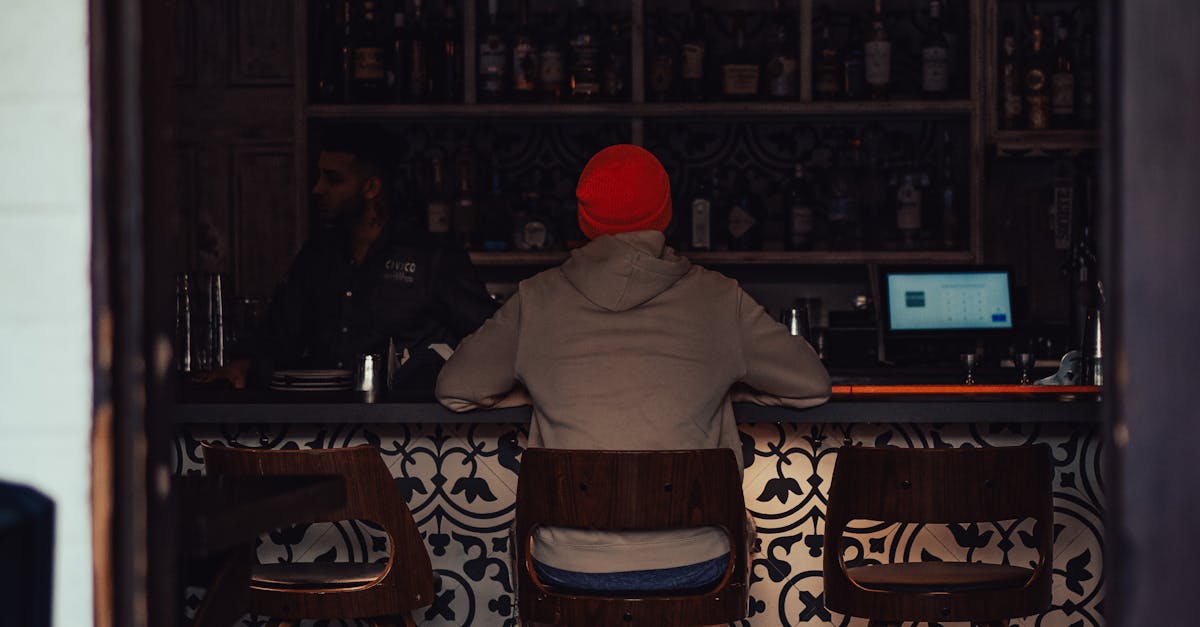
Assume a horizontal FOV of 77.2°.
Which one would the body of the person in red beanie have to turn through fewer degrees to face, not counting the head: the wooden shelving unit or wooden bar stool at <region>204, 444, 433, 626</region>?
the wooden shelving unit

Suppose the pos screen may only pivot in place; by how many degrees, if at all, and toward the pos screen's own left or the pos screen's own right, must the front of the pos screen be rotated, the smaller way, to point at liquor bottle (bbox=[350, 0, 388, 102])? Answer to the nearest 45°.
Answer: approximately 90° to the pos screen's own right

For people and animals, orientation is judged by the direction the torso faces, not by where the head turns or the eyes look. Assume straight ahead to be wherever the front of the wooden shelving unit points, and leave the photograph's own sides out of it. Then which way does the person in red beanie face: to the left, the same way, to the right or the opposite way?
the opposite way

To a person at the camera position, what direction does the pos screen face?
facing the viewer

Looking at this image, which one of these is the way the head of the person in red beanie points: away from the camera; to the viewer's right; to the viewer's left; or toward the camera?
away from the camera

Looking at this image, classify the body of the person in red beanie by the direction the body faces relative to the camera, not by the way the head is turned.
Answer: away from the camera

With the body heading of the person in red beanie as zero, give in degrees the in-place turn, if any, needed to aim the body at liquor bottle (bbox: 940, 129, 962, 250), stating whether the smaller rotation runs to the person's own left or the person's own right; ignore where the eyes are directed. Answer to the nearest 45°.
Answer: approximately 45° to the person's own right

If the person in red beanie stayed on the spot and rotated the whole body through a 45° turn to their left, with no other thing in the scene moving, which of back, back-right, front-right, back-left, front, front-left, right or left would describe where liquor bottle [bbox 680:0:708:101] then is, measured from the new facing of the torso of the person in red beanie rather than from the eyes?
front-right

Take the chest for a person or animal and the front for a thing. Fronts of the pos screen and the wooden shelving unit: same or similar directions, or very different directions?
same or similar directions

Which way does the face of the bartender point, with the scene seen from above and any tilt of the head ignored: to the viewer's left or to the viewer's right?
to the viewer's left

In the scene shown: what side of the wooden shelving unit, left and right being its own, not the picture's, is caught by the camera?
front

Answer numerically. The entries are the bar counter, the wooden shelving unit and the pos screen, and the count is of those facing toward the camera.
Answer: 3

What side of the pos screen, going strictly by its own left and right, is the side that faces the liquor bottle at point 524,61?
right

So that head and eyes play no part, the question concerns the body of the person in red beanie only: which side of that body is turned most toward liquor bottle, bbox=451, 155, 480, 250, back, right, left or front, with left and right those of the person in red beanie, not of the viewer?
front
